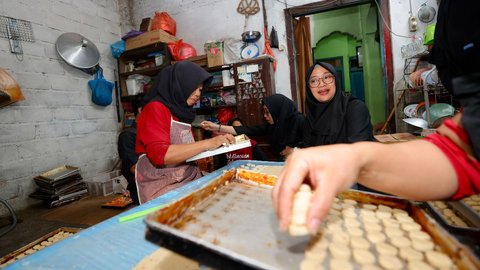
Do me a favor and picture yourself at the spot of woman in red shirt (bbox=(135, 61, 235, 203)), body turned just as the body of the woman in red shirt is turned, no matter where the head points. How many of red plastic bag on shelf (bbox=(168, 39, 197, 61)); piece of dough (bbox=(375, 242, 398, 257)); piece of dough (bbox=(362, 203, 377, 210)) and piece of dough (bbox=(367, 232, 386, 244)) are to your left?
1

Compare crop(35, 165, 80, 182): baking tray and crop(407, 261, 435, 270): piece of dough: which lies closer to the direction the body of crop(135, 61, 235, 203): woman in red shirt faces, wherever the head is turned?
the piece of dough

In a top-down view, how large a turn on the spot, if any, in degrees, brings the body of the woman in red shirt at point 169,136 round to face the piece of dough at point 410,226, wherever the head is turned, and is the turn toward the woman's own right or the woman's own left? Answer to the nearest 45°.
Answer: approximately 45° to the woman's own right

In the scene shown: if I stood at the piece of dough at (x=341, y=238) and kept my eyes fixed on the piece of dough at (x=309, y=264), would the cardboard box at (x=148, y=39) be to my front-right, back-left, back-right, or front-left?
back-right

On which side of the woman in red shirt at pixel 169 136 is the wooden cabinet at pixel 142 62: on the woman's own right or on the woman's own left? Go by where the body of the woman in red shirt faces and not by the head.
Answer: on the woman's own left

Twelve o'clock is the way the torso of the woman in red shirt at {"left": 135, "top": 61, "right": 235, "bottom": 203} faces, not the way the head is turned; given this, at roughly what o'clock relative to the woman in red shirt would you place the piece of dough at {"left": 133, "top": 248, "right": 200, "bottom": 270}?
The piece of dough is roughly at 3 o'clock from the woman in red shirt.

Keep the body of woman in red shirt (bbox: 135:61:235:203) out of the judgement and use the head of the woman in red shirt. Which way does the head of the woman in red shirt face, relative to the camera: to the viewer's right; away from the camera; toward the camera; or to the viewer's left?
to the viewer's right

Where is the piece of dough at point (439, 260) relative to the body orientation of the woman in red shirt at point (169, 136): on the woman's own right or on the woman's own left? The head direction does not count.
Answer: on the woman's own right

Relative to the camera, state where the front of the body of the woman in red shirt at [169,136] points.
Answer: to the viewer's right

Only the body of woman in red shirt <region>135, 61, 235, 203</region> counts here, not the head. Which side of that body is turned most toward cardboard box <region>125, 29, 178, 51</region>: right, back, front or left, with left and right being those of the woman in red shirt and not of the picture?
left

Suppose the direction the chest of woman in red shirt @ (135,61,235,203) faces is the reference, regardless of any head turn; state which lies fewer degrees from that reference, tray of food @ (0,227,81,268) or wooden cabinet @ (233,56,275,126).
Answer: the wooden cabinet
